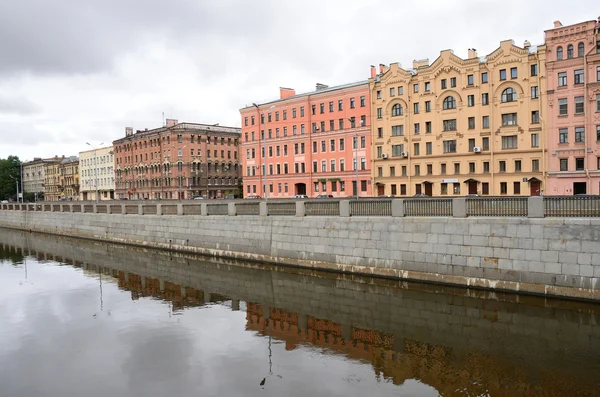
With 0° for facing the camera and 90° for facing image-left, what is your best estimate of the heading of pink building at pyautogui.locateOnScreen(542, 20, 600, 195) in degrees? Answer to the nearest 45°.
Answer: approximately 0°
